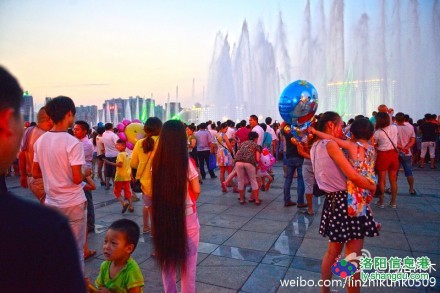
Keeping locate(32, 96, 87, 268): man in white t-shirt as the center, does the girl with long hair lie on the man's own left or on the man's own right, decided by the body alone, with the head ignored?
on the man's own right

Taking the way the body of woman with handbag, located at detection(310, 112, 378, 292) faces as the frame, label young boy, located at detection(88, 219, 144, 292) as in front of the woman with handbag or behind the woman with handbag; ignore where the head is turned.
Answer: behind

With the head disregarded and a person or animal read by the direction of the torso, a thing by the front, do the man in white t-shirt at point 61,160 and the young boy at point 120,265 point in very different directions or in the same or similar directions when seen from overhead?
very different directions

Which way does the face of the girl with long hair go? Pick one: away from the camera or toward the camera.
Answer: away from the camera

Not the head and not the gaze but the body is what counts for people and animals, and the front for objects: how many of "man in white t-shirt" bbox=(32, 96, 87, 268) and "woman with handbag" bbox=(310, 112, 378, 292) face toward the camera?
0

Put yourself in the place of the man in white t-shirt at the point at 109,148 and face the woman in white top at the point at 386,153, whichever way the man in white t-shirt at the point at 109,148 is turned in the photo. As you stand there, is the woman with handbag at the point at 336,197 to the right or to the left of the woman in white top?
right

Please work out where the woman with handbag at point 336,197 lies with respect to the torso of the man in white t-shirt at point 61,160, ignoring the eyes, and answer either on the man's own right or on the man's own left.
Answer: on the man's own right

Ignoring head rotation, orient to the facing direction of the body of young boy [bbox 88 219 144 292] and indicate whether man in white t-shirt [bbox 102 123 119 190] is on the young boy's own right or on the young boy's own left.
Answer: on the young boy's own right

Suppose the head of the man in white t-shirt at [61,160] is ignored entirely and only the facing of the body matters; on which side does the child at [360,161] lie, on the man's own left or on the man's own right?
on the man's own right
